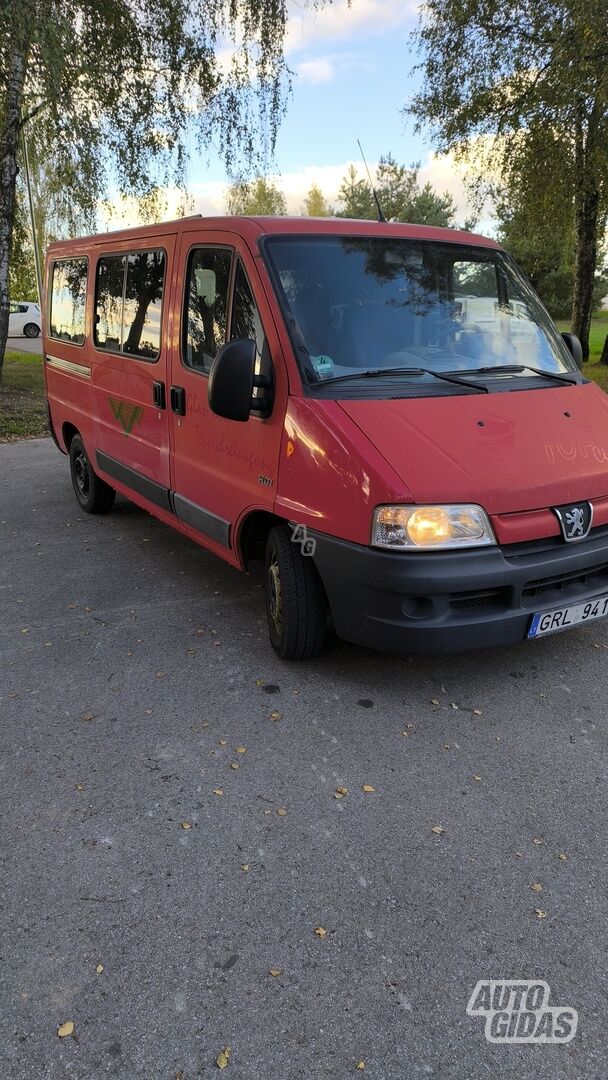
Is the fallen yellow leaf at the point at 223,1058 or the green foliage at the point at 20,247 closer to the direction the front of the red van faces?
the fallen yellow leaf

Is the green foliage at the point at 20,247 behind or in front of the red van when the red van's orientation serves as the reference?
behind

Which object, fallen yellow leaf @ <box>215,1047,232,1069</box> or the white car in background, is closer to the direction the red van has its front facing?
the fallen yellow leaf

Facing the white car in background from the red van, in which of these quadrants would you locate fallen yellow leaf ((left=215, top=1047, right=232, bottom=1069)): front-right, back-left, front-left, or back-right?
back-left

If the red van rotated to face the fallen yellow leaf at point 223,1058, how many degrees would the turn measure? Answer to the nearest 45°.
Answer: approximately 45° to its right

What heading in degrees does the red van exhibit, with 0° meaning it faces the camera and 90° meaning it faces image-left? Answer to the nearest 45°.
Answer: approximately 315°

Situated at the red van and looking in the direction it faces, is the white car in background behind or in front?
behind
